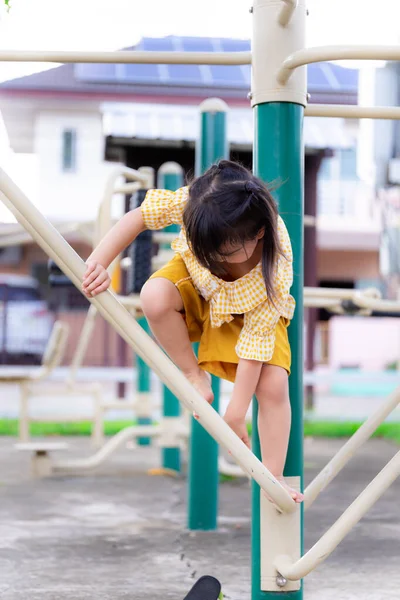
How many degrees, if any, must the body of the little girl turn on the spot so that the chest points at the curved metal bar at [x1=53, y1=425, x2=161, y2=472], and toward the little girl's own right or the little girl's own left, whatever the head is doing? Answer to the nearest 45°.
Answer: approximately 180°

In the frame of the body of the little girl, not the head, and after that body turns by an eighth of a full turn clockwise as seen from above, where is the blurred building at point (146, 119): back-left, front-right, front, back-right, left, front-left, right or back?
back-right

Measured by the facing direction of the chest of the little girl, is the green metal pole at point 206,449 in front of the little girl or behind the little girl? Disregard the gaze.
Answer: behind

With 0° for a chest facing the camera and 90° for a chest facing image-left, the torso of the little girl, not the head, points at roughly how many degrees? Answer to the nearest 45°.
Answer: approximately 0°
